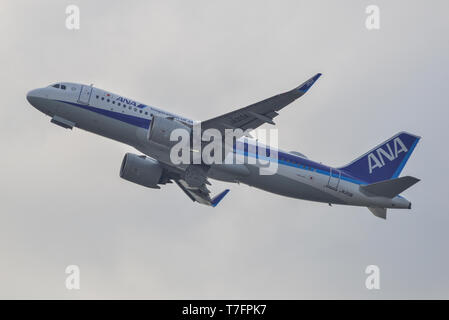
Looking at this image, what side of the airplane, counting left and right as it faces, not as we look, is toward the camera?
left
